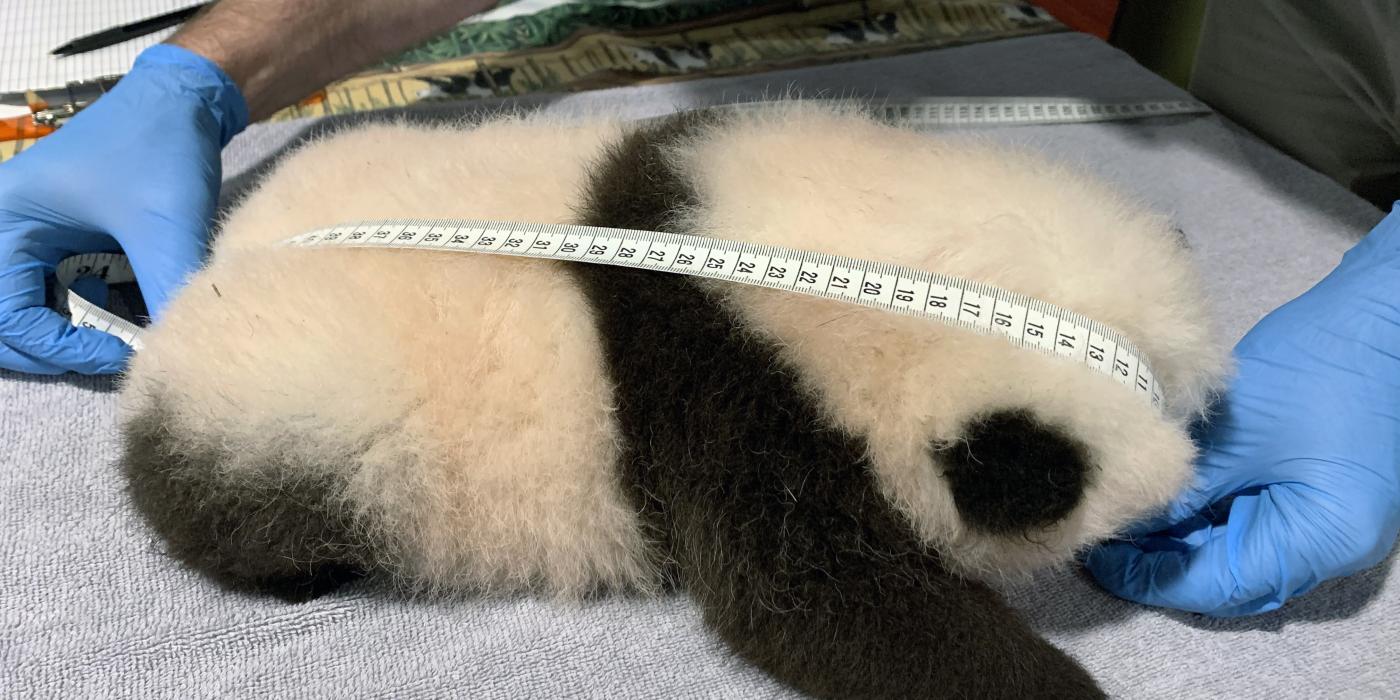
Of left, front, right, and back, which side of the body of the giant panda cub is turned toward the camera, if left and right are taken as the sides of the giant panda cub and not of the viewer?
right

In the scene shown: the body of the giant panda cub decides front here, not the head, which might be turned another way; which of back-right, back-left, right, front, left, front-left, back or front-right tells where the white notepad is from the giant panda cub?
back-left

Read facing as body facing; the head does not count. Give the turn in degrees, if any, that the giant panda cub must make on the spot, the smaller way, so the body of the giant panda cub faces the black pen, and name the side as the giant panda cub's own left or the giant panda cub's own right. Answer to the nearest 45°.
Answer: approximately 135° to the giant panda cub's own left
